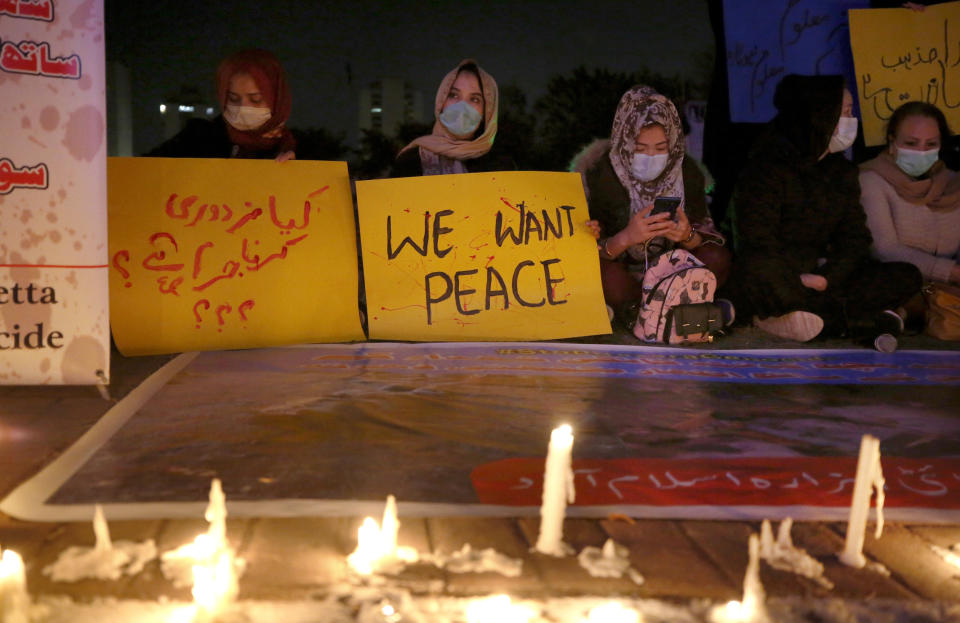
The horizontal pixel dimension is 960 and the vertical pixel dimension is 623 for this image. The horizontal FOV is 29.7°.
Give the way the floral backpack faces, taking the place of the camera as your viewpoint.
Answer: facing the viewer and to the right of the viewer

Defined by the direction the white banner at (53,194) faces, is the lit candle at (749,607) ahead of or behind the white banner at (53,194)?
ahead

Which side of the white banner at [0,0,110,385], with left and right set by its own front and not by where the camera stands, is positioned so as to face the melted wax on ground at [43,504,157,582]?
front

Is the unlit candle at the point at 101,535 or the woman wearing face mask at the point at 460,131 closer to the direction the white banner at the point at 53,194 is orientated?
the unlit candle

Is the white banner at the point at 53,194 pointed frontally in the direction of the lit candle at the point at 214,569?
yes

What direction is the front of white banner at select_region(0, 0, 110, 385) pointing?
toward the camera

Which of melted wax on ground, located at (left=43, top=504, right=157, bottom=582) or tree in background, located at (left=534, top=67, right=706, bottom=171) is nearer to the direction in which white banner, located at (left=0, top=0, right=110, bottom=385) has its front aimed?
the melted wax on ground

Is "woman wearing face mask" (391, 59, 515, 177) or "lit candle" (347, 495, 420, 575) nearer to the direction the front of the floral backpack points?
the lit candle

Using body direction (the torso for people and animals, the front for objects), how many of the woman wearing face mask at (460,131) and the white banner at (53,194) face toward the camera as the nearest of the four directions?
2

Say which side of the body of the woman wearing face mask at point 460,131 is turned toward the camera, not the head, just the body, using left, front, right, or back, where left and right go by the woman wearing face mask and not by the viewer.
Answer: front
